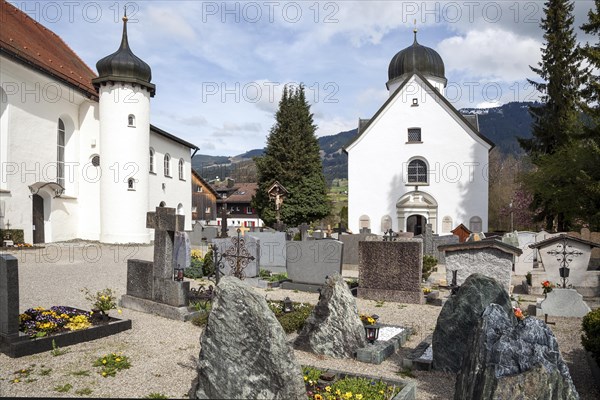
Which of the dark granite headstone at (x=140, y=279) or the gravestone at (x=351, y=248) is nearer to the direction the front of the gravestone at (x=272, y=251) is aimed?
the dark granite headstone

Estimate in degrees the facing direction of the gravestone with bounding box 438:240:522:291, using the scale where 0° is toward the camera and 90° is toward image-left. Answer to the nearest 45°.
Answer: approximately 0°

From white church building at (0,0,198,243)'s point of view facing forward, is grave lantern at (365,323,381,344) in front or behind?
in front

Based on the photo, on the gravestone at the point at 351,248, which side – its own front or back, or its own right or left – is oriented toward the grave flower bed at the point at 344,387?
front

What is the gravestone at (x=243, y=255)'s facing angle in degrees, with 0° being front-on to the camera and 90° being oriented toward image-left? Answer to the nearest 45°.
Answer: approximately 0°

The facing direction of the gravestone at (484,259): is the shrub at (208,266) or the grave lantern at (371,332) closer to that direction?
the grave lantern
